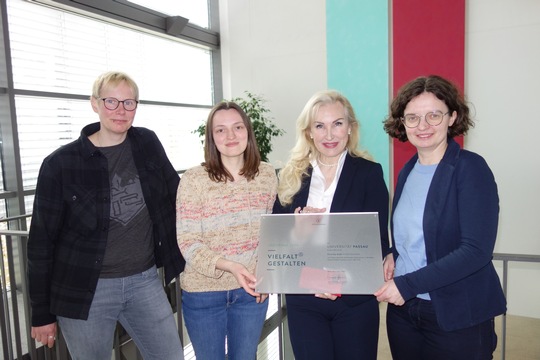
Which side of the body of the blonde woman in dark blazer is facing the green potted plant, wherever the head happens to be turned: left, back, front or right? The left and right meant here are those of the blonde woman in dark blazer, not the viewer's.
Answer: back

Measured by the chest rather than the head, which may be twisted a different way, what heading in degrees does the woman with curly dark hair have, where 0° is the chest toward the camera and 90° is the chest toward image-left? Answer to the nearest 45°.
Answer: approximately 45°

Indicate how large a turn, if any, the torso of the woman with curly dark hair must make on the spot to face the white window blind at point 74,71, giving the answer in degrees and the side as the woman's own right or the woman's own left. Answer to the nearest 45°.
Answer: approximately 90° to the woman's own right

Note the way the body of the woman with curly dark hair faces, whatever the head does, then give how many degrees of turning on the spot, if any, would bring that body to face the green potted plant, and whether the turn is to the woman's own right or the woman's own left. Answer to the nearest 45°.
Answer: approximately 90° to the woman's own right

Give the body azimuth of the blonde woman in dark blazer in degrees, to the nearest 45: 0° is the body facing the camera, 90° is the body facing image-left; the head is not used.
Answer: approximately 0°
